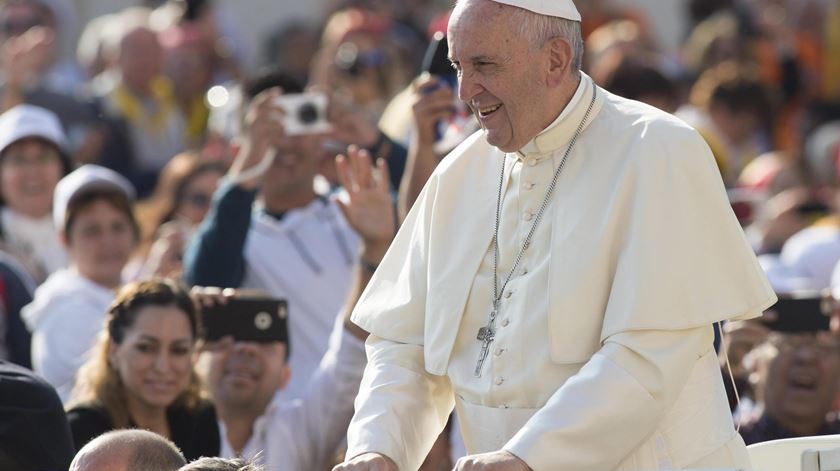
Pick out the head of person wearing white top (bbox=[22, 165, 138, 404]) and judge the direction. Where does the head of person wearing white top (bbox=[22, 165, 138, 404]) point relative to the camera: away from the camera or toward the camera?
toward the camera

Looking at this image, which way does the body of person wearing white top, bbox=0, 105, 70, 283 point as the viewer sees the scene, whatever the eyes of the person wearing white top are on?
toward the camera

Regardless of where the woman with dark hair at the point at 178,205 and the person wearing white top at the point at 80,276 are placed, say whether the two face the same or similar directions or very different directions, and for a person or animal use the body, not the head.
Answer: same or similar directions

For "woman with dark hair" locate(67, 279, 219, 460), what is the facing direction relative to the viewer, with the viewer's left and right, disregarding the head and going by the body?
facing the viewer and to the right of the viewer

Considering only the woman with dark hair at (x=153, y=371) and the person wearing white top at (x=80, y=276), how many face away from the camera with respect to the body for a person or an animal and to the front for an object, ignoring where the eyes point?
0

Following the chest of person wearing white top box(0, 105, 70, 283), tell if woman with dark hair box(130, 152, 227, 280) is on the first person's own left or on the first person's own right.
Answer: on the first person's own left

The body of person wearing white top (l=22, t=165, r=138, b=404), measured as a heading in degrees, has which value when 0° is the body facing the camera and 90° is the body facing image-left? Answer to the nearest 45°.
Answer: approximately 315°

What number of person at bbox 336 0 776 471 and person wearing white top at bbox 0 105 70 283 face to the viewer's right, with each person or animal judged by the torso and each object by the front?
0

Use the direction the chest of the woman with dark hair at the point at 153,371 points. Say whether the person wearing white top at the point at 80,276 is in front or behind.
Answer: behind

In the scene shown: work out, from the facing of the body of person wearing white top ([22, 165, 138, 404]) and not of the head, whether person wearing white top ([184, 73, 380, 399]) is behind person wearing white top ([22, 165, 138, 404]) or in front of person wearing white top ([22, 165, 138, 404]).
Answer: in front

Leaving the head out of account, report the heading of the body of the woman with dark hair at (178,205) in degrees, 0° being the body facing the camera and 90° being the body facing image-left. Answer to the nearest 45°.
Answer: approximately 315°

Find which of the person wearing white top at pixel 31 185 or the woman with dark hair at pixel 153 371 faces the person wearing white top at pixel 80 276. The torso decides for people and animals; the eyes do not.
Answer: the person wearing white top at pixel 31 185

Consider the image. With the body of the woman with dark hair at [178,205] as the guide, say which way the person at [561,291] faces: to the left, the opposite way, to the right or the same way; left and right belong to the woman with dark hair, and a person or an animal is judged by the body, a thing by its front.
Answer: to the right

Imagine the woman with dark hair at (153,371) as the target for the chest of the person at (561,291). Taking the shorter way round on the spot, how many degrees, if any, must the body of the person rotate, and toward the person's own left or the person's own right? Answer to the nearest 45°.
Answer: approximately 90° to the person's own right
